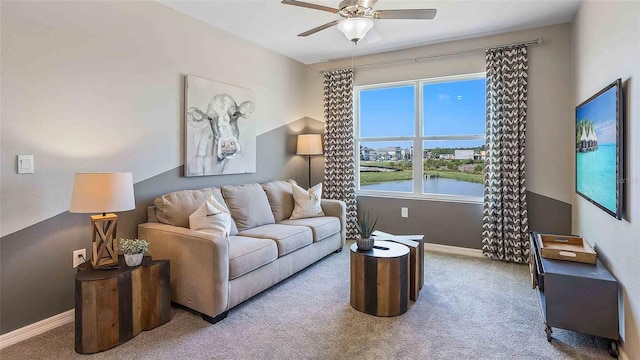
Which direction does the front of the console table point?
to the viewer's left

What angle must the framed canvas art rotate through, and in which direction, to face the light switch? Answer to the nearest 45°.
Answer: approximately 90° to its right

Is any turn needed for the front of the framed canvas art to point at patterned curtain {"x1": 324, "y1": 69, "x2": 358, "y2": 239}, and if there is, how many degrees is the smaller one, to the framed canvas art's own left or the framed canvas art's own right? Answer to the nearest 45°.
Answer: approximately 90° to the framed canvas art's own left

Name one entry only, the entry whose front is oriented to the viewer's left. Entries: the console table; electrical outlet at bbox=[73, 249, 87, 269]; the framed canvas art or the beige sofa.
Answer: the console table

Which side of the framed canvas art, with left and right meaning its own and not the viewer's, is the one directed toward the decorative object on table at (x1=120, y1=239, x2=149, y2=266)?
right

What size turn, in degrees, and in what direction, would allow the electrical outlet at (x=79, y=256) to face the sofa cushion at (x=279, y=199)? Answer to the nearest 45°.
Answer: approximately 45° to its left

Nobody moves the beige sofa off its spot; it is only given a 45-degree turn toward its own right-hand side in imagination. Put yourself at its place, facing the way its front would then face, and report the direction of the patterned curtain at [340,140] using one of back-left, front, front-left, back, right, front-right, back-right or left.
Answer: back-left

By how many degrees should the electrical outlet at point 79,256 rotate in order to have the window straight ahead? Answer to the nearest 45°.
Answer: approximately 45° to its left

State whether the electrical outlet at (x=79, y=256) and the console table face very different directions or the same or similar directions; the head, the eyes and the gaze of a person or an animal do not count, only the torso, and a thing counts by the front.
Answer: very different directions
